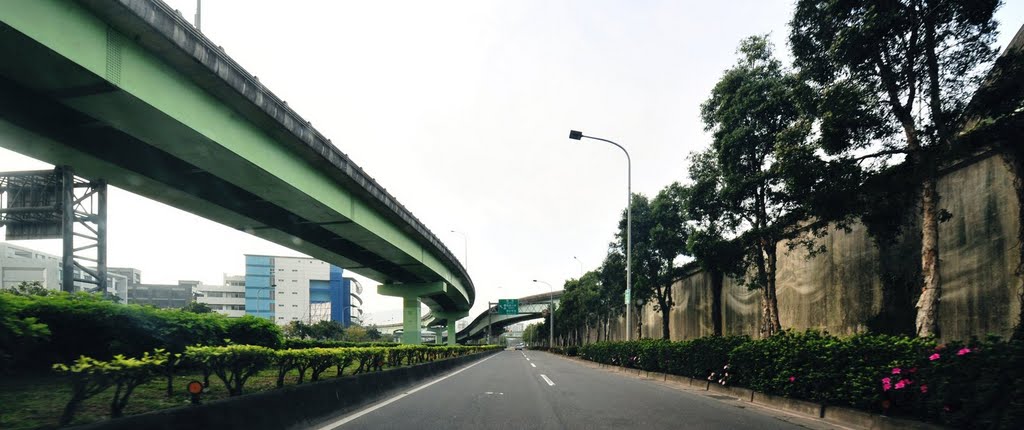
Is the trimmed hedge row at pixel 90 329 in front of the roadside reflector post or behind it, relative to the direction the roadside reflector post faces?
behind

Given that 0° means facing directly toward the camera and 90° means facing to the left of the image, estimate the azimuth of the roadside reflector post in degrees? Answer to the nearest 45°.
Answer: approximately 0°

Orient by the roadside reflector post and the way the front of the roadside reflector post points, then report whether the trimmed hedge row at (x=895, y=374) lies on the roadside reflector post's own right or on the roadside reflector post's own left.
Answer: on the roadside reflector post's own left

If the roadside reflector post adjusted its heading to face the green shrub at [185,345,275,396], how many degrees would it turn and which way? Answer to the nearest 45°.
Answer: approximately 180°
